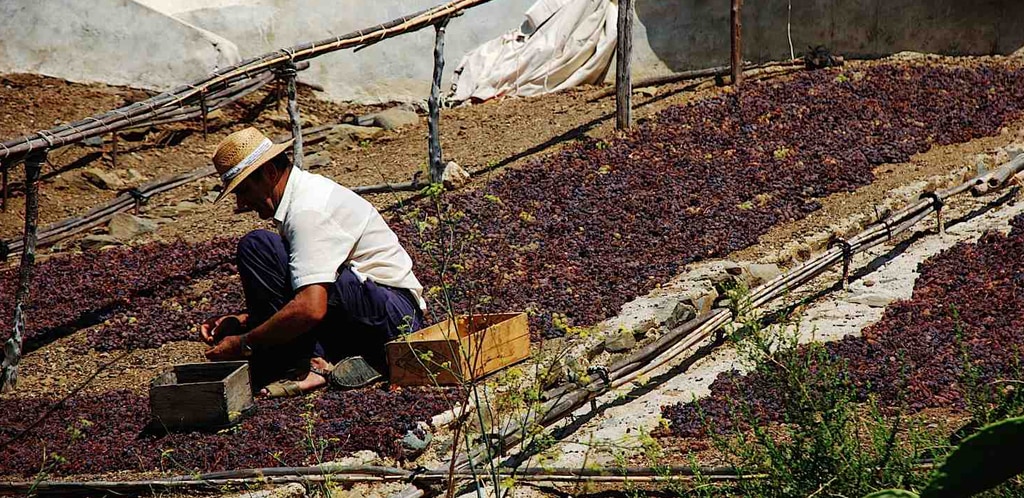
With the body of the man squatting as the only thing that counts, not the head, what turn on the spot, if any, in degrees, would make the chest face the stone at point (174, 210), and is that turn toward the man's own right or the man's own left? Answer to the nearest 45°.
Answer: approximately 90° to the man's own right

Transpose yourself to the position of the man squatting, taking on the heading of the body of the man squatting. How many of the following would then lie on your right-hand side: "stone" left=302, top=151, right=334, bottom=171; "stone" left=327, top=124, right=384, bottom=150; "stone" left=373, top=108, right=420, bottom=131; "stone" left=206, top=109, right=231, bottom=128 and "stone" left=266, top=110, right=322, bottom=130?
5

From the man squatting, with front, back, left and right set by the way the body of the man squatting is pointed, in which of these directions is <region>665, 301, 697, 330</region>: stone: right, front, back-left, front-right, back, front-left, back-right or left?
back

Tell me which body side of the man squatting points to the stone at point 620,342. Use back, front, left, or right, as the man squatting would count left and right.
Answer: back

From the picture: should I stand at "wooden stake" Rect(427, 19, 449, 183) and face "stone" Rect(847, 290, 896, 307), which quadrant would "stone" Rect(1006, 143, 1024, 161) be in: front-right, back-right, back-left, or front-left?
front-left

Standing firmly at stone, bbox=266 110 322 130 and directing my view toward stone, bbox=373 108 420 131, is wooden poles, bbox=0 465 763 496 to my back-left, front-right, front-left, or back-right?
front-right

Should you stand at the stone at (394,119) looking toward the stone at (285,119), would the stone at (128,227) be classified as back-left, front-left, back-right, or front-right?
front-left

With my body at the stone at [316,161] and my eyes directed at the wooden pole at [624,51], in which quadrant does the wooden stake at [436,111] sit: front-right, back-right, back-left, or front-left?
front-right

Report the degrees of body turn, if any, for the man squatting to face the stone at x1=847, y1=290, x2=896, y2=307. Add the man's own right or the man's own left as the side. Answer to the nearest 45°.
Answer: approximately 180°

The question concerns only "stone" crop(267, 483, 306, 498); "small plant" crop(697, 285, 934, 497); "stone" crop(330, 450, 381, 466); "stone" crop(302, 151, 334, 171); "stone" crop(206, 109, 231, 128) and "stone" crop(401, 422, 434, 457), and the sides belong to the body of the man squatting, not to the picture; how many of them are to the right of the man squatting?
2

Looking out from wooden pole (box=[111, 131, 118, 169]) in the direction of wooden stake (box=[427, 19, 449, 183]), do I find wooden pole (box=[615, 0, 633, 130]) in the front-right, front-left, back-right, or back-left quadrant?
front-left

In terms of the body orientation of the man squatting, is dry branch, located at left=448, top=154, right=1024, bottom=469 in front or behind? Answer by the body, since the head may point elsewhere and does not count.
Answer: behind

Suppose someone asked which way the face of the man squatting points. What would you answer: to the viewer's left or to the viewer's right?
to the viewer's left

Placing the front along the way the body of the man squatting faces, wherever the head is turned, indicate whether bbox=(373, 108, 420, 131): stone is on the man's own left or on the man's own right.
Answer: on the man's own right

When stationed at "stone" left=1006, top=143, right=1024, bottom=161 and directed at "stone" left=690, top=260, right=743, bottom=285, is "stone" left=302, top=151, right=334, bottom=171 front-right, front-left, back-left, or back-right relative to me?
front-right

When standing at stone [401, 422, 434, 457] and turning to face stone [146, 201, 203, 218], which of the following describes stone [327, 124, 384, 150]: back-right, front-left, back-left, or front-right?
front-right

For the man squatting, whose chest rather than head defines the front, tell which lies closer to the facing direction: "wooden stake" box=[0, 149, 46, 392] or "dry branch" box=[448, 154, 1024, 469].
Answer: the wooden stake

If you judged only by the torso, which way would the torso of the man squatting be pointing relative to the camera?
to the viewer's left

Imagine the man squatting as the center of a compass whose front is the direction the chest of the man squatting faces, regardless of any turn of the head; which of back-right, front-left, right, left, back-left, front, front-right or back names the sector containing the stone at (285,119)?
right

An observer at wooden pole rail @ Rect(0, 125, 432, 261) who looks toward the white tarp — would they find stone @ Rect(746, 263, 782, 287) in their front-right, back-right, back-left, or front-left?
front-right
